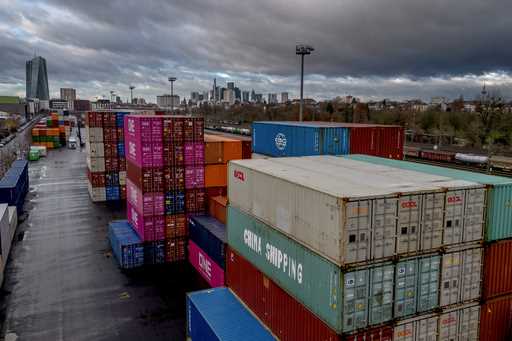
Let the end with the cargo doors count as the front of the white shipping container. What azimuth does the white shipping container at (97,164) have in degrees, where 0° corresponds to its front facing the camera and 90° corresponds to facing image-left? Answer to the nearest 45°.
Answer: approximately 0°

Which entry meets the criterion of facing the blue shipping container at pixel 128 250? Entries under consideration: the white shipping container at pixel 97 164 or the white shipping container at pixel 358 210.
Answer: the white shipping container at pixel 97 164

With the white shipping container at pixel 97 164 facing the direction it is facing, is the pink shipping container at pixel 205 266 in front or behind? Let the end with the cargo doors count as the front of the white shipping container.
in front

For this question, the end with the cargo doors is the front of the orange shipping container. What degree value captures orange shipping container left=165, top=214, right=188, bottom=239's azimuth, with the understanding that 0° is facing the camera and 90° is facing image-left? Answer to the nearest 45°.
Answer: approximately 0°

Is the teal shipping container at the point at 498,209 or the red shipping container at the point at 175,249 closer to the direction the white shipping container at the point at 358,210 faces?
the teal shipping container

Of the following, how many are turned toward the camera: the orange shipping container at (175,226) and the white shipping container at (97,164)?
2

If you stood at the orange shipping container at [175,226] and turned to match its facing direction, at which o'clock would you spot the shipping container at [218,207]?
The shipping container is roughly at 10 o'clock from the orange shipping container.

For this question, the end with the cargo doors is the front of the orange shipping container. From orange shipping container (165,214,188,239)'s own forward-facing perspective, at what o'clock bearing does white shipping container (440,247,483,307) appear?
The white shipping container is roughly at 11 o'clock from the orange shipping container.

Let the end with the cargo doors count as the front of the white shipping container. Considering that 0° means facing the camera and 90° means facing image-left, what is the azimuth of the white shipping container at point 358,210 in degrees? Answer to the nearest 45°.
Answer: approximately 315°
